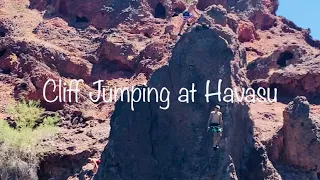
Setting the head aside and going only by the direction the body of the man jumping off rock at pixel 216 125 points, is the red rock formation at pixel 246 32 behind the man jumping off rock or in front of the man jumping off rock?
behind

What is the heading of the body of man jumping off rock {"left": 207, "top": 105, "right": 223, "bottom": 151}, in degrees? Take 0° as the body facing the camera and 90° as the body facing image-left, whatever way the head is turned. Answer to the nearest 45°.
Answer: approximately 0°

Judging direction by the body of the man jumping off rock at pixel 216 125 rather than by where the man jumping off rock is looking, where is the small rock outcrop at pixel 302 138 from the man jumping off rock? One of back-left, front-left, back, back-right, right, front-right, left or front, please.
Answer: back-left

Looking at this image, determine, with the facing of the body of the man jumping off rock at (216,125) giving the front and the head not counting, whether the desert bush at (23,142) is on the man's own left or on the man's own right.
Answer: on the man's own right
